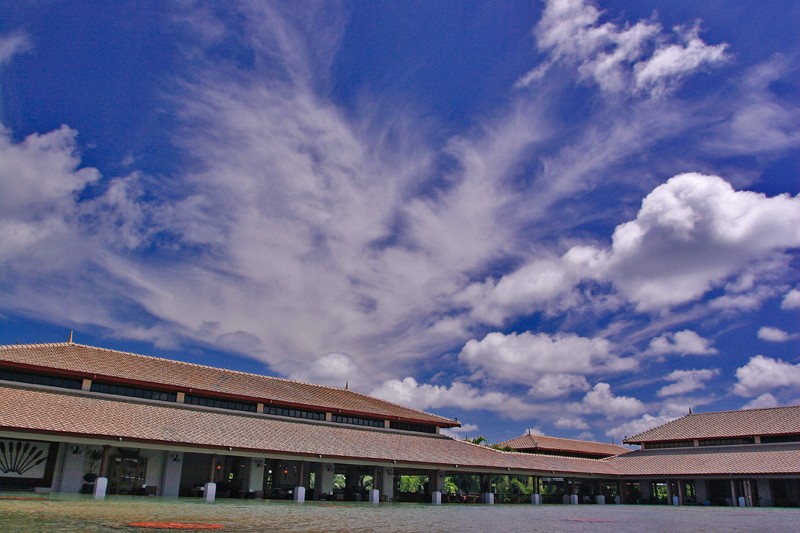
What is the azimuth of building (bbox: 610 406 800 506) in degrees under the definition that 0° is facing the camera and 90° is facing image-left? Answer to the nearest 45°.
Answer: approximately 0°

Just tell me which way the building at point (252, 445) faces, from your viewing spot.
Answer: facing the viewer and to the right of the viewer
